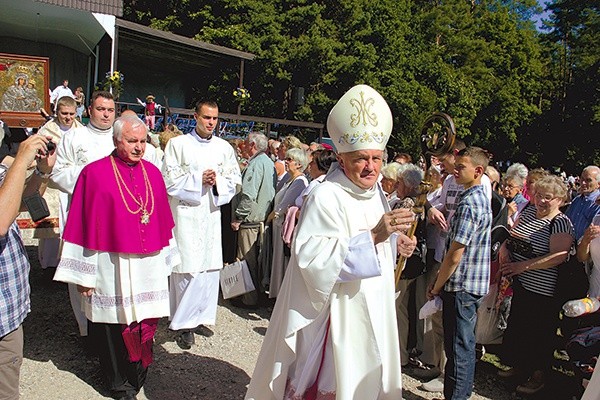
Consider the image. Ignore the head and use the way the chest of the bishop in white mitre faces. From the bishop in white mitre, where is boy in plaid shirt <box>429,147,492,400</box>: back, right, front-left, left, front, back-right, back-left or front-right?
left

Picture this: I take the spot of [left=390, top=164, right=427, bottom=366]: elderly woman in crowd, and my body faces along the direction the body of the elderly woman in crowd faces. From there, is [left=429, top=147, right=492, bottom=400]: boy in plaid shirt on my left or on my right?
on my left

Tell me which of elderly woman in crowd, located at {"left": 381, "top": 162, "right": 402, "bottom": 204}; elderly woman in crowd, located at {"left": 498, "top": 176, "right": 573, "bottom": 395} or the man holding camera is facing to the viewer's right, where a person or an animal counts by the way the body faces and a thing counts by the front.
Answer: the man holding camera

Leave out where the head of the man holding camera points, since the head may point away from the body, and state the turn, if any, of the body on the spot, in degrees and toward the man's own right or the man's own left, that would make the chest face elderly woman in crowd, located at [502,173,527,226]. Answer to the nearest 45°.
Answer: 0° — they already face them

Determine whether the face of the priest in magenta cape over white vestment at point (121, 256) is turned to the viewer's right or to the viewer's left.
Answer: to the viewer's right

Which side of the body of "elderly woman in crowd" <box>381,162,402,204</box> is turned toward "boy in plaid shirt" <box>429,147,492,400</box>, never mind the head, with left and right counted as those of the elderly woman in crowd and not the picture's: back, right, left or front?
left

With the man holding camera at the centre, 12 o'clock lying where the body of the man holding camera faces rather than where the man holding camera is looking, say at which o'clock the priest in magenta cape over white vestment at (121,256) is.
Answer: The priest in magenta cape over white vestment is roughly at 10 o'clock from the man holding camera.

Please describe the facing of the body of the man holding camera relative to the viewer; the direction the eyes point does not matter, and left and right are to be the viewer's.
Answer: facing to the right of the viewer

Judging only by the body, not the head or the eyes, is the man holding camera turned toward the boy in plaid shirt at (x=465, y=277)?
yes

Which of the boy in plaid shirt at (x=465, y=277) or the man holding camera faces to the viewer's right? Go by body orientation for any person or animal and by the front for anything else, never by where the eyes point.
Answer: the man holding camera

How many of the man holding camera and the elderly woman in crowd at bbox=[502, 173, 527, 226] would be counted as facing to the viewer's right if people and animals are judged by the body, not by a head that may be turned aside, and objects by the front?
1

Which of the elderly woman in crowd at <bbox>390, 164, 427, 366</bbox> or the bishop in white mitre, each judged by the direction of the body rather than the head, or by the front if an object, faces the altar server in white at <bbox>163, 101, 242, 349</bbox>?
the elderly woman in crowd

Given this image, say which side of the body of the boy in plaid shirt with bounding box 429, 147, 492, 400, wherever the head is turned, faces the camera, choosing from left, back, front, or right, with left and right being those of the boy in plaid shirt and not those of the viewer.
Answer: left

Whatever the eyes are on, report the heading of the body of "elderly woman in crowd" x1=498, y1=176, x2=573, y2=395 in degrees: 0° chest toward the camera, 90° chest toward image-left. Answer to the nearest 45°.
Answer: approximately 45°

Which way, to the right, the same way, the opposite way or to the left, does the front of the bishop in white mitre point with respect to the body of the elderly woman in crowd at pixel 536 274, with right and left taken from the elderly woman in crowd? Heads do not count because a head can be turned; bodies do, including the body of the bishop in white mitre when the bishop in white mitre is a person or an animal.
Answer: to the left
